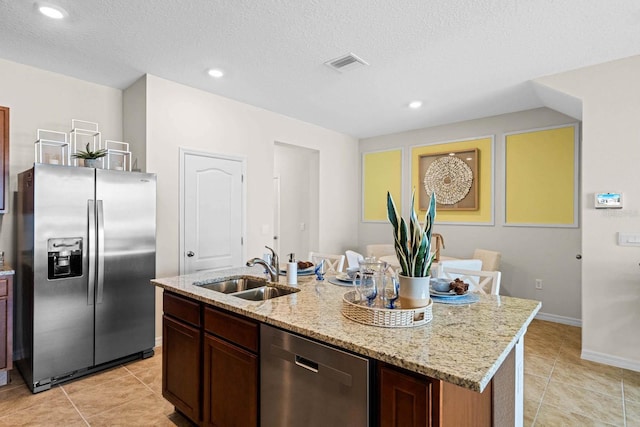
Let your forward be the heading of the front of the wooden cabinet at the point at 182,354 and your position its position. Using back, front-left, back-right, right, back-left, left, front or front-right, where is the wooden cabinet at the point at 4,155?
right

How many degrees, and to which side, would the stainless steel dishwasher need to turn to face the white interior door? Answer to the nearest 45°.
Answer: approximately 90° to its right

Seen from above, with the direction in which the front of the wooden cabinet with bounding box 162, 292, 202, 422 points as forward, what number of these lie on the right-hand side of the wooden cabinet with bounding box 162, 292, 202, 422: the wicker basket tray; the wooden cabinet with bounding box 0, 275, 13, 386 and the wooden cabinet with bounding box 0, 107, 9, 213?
2

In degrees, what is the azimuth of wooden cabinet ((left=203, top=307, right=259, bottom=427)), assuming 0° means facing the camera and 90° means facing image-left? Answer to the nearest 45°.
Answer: approximately 45°

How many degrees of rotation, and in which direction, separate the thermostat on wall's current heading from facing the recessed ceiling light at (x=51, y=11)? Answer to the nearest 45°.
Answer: approximately 45° to its right

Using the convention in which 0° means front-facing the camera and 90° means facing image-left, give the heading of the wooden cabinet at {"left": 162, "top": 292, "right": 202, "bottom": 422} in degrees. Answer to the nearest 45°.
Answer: approximately 45°
